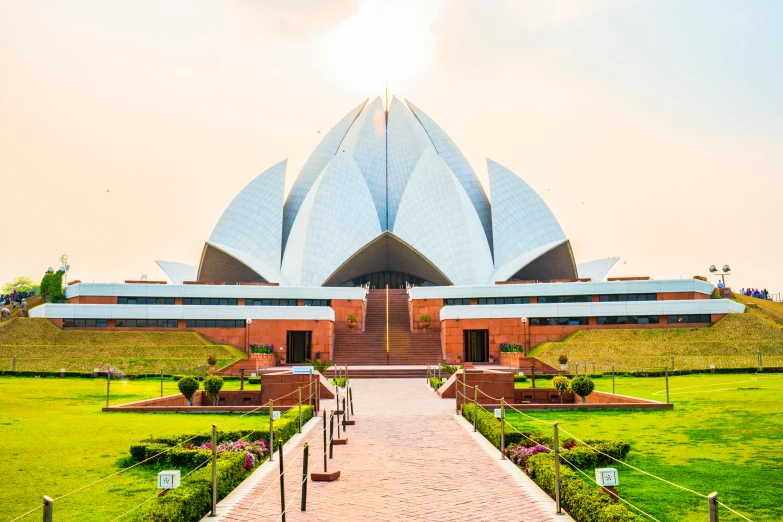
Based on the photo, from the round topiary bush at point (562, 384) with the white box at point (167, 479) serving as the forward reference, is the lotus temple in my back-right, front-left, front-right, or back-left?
back-right

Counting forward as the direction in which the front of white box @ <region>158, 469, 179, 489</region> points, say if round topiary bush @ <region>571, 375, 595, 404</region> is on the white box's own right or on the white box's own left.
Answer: on the white box's own left

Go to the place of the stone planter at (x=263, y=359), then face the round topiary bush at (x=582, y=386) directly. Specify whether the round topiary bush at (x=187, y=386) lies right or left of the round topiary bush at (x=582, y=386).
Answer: right

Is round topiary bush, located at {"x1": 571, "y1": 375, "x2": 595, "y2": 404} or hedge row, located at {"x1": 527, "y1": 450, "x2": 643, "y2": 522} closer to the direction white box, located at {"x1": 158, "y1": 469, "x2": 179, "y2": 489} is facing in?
the hedge row

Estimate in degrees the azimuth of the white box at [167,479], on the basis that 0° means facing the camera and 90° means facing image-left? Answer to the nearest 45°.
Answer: approximately 0°

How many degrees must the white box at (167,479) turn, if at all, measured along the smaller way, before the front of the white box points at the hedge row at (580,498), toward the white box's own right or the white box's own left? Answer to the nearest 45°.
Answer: approximately 90° to the white box's own left

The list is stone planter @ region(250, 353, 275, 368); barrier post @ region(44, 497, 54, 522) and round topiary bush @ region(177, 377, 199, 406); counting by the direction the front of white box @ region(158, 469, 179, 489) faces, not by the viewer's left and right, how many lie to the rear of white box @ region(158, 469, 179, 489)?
2

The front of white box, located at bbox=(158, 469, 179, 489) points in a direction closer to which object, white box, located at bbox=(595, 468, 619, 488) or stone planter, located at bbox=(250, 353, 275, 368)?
the white box

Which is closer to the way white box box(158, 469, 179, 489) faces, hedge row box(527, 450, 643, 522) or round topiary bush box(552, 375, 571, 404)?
the hedge row

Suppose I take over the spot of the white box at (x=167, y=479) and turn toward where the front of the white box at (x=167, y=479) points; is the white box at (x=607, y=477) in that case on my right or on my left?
on my left

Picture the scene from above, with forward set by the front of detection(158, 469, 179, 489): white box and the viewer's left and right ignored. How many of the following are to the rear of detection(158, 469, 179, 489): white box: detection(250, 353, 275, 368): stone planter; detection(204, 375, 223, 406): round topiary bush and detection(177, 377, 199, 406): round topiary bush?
3

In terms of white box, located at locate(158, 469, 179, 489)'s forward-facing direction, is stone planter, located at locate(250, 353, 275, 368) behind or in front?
behind

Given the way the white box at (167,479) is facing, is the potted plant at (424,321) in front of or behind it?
behind

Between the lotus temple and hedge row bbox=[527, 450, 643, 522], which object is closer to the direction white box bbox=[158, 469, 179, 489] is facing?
the hedge row

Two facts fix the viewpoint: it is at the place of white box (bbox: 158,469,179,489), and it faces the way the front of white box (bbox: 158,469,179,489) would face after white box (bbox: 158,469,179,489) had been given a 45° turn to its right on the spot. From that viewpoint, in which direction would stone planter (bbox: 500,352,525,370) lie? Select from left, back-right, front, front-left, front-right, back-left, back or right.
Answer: back

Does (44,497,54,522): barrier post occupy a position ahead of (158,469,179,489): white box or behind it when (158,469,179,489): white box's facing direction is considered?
ahead

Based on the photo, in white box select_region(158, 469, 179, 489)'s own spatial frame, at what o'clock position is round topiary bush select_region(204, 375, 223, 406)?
The round topiary bush is roughly at 6 o'clock from the white box.

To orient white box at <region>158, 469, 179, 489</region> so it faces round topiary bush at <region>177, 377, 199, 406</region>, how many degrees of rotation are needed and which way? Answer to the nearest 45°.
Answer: approximately 180°
